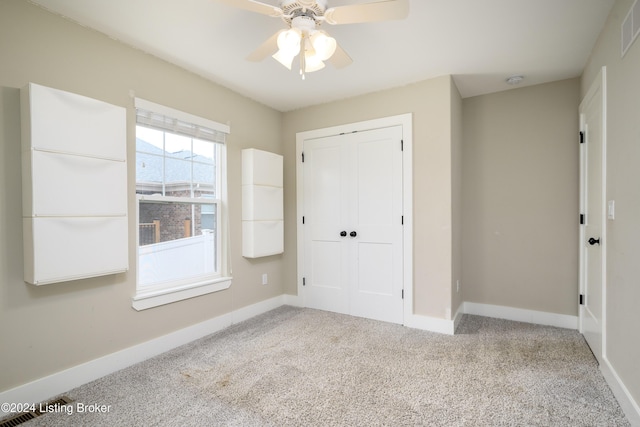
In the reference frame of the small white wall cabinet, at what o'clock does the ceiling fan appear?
The ceiling fan is roughly at 1 o'clock from the small white wall cabinet.

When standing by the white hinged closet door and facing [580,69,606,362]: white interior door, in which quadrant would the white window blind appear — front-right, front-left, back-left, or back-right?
back-right

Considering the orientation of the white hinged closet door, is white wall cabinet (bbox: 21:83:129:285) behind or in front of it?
in front

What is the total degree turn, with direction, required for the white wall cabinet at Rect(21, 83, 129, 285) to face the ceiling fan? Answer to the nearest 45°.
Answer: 0° — it already faces it

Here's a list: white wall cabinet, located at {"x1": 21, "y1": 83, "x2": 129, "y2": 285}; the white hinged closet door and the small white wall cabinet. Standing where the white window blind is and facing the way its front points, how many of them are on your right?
1

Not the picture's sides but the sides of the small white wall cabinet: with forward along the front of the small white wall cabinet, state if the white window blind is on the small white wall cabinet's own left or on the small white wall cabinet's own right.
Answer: on the small white wall cabinet's own right

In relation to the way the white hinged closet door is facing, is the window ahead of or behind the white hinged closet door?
ahead

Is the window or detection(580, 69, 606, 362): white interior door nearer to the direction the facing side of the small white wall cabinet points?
the white interior door

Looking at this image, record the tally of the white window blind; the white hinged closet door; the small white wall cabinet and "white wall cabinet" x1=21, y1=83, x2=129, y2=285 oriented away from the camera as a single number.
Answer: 0

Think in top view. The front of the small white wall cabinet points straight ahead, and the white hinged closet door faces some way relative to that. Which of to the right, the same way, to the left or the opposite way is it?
to the right

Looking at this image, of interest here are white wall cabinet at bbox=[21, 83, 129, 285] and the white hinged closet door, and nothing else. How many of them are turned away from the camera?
0

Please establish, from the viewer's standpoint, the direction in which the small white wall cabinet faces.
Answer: facing the viewer and to the right of the viewer

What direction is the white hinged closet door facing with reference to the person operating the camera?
facing the viewer and to the left of the viewer

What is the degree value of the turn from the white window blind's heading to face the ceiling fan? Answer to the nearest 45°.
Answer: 0° — it already faces it

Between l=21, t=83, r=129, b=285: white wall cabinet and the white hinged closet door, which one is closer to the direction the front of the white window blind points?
the white hinged closet door

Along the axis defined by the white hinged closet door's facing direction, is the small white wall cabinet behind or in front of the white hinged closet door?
in front

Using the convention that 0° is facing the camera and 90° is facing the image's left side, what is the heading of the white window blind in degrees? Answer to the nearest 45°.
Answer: approximately 315°
